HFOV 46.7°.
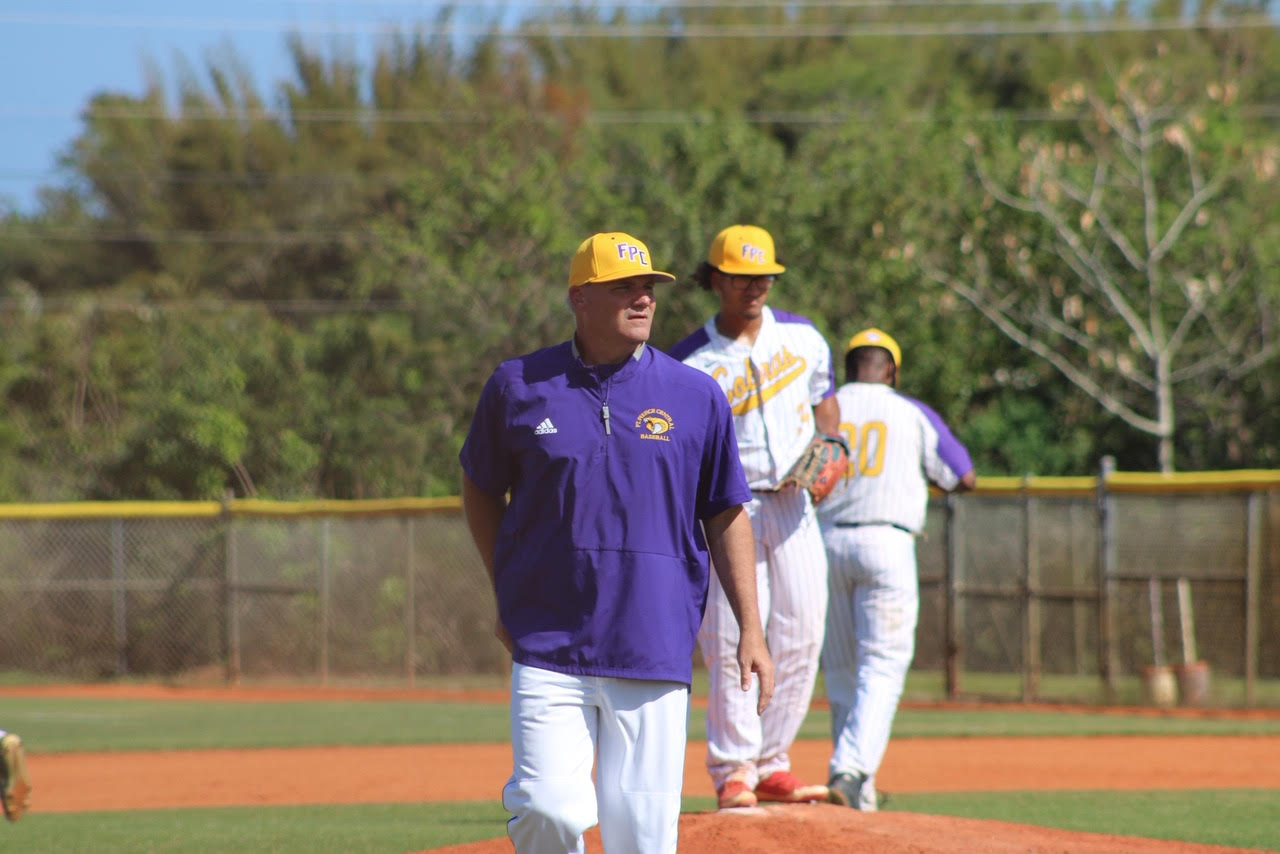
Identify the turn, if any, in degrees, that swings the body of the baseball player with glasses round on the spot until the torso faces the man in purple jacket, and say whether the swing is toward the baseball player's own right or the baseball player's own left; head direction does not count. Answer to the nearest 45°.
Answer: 0° — they already face them

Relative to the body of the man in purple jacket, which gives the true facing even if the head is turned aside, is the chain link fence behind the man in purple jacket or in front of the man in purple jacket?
behind

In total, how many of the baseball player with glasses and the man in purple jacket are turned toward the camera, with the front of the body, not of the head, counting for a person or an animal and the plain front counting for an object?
2

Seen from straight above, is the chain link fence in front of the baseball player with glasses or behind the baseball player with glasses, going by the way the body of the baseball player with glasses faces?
behind

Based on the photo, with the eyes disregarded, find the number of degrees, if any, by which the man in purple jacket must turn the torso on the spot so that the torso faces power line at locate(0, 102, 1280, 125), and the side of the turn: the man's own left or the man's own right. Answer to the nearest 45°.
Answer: approximately 180°

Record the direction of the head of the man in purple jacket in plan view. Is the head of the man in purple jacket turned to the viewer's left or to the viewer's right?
to the viewer's right

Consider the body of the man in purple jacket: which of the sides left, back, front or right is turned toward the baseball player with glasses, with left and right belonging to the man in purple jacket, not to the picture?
back

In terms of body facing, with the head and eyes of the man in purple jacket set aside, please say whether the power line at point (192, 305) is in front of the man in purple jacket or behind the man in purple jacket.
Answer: behind

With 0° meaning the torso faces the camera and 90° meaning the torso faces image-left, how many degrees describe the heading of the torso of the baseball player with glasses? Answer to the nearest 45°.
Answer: approximately 0°
